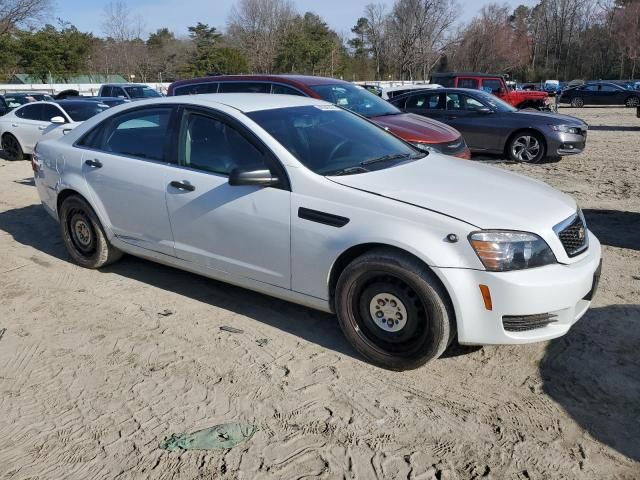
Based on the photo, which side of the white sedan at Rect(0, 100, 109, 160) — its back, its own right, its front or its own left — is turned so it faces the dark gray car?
front

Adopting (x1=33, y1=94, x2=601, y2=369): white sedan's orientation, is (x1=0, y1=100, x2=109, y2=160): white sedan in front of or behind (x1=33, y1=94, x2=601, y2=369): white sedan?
behind

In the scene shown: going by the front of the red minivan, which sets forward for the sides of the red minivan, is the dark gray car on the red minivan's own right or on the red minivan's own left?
on the red minivan's own left

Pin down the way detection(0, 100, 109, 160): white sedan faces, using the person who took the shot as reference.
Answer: facing the viewer and to the right of the viewer

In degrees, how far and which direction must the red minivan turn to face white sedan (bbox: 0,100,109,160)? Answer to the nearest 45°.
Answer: approximately 180°

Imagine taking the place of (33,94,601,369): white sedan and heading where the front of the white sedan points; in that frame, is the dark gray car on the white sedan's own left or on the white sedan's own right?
on the white sedan's own left
